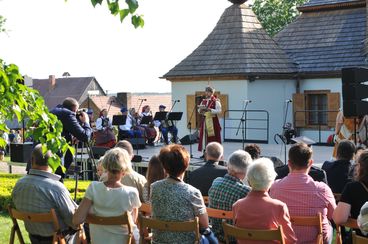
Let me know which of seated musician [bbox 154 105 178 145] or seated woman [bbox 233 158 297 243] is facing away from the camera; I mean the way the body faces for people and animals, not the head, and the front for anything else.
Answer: the seated woman

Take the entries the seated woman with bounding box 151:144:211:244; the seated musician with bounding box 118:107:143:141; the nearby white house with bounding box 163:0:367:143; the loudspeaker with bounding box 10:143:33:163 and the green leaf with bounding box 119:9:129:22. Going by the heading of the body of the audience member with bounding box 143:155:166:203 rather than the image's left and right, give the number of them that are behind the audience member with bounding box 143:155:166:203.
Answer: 2

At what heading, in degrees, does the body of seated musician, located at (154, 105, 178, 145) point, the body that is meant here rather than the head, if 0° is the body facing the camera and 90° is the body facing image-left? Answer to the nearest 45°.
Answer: approximately 315°

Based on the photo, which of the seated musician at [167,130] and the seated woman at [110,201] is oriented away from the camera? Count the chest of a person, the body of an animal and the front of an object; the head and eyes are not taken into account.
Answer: the seated woman

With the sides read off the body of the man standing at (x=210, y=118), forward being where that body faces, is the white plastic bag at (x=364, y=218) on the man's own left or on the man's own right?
on the man's own left

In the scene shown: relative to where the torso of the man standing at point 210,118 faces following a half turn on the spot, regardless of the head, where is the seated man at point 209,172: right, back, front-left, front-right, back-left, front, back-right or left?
back-right

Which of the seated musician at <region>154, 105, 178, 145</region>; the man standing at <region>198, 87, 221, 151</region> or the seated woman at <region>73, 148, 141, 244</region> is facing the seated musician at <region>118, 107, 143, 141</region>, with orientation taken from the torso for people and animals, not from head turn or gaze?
the seated woman

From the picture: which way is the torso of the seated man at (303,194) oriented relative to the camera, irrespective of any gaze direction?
away from the camera

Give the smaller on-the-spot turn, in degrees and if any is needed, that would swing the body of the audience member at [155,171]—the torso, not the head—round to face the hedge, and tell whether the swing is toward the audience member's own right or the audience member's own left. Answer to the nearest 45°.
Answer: approximately 45° to the audience member's own left

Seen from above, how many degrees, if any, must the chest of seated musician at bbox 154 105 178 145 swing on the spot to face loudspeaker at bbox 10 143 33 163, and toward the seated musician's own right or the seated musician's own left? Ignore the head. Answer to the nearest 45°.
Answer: approximately 90° to the seated musician's own right

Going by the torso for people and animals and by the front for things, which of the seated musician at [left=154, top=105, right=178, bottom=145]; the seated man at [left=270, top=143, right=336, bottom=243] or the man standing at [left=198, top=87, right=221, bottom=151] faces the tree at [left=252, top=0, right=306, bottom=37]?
the seated man

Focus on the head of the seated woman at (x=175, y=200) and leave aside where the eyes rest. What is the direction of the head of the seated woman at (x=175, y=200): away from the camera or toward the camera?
away from the camera

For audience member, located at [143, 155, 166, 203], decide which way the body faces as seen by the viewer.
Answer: away from the camera

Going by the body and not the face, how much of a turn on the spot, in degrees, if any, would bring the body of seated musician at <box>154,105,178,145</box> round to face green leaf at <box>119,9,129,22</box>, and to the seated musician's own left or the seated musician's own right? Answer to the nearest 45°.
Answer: approximately 45° to the seated musician's own right

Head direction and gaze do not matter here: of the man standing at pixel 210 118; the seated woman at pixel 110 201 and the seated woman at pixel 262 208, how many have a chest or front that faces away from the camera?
2

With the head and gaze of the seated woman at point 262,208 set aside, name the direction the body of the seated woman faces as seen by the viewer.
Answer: away from the camera

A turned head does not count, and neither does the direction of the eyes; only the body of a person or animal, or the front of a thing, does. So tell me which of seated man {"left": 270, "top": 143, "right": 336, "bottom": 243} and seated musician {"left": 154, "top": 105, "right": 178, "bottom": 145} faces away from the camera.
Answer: the seated man

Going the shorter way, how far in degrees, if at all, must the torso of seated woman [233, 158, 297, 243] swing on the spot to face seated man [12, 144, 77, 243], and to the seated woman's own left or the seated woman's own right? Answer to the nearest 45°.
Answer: approximately 90° to the seated woman's own left
